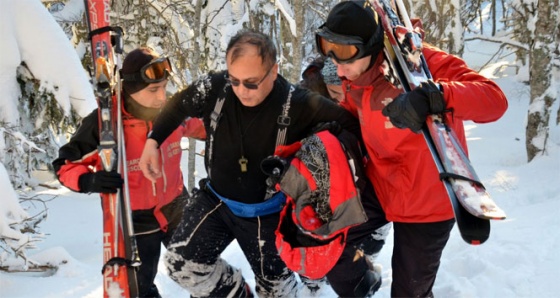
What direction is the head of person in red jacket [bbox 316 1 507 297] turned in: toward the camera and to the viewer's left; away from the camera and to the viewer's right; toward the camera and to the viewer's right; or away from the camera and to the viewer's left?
toward the camera and to the viewer's left

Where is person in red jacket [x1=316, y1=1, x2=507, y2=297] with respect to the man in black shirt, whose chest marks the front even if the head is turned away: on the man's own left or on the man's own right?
on the man's own left

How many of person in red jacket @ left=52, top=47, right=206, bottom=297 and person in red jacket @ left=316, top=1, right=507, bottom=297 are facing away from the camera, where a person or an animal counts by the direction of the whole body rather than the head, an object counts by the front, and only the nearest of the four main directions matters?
0

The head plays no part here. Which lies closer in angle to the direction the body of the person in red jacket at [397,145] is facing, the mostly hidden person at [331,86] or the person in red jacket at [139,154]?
the person in red jacket

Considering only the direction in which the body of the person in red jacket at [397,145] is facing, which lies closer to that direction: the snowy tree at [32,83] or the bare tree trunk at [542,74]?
the snowy tree

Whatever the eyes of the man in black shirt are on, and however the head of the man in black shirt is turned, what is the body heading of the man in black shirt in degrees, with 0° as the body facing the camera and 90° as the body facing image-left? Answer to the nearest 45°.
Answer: approximately 0°

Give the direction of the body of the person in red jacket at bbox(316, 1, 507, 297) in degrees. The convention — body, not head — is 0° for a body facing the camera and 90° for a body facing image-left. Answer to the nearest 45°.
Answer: approximately 45°

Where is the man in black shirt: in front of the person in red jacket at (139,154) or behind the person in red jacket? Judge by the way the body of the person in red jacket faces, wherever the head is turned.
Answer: in front

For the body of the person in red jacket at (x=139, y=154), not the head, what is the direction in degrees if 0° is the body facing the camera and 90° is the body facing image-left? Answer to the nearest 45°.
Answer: approximately 315°

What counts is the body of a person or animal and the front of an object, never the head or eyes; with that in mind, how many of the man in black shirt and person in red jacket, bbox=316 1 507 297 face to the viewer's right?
0
